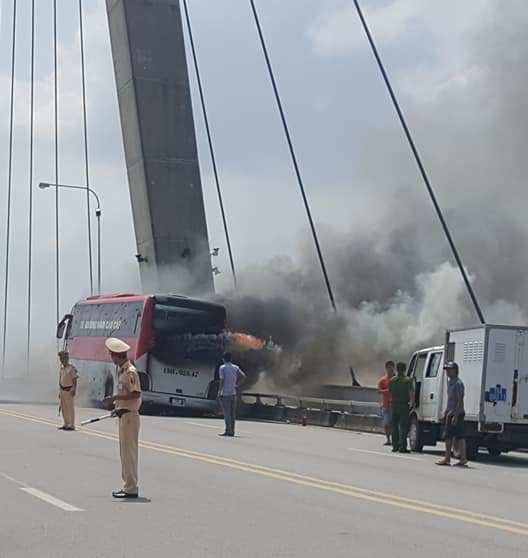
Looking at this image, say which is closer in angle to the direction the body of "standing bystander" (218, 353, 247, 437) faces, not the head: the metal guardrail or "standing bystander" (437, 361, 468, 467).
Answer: the metal guardrail

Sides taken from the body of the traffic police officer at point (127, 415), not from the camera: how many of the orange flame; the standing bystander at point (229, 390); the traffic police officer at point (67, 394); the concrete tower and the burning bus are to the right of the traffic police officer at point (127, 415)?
5

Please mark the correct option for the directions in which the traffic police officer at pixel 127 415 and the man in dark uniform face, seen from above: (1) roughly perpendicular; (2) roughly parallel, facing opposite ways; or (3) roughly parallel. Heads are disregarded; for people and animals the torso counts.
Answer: roughly perpendicular

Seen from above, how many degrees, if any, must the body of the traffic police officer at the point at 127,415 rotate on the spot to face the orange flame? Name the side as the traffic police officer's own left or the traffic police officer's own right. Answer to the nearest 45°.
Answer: approximately 90° to the traffic police officer's own right

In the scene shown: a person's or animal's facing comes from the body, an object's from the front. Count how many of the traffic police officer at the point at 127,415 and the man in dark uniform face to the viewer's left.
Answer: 1

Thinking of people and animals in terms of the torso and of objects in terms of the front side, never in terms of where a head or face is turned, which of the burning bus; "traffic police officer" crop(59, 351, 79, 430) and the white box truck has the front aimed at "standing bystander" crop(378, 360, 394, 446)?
the white box truck

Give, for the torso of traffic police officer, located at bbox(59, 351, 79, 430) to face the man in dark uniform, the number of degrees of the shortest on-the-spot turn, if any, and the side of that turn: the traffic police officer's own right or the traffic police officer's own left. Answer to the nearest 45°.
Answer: approximately 90° to the traffic police officer's own left

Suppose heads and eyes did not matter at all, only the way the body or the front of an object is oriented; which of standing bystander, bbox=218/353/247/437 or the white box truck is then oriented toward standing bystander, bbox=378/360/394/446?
the white box truck

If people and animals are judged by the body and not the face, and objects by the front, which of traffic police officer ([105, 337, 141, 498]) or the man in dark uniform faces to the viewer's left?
the traffic police officer

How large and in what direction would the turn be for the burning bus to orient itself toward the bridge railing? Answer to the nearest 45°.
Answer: approximately 135° to its right

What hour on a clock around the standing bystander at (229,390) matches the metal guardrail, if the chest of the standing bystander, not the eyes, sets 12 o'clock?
The metal guardrail is roughly at 2 o'clock from the standing bystander.

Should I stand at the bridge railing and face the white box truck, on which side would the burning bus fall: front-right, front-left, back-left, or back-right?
back-right

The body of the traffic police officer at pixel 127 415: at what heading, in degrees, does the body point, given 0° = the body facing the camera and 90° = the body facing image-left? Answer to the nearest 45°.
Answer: approximately 90°

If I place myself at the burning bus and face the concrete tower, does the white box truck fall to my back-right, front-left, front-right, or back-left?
back-right
